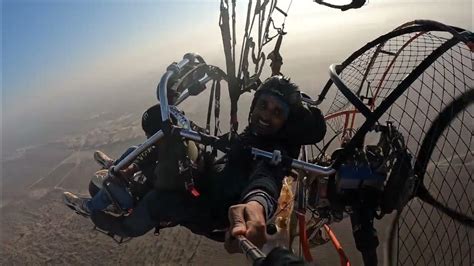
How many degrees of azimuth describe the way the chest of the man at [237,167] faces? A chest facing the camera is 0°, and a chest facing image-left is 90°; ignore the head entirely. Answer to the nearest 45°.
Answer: approximately 45°
